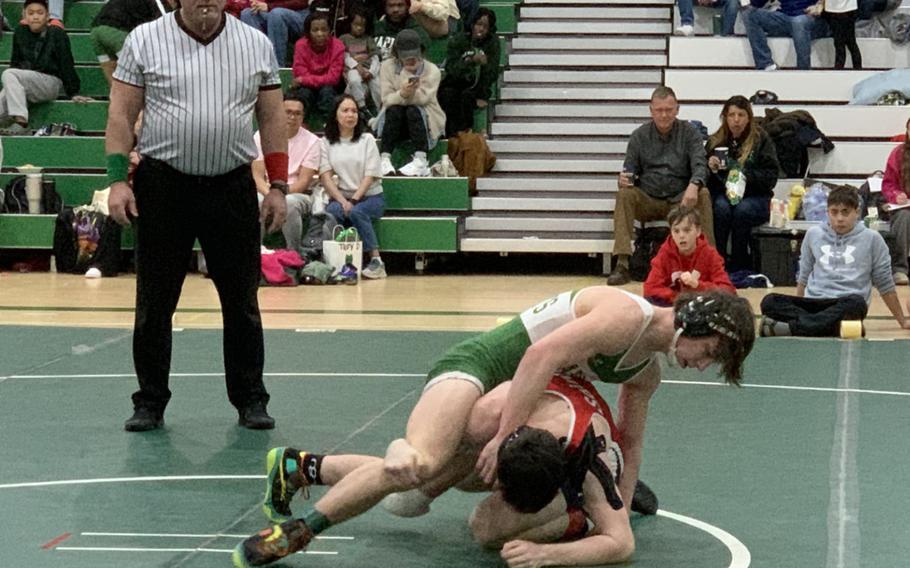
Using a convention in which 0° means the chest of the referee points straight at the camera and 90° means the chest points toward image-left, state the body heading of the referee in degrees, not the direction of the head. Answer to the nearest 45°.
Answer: approximately 0°

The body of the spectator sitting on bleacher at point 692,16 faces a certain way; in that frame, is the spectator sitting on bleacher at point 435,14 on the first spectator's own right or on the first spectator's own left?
on the first spectator's own right

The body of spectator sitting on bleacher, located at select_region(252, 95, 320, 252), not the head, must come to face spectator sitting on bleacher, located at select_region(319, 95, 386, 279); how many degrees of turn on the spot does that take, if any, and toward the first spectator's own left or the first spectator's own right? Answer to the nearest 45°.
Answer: approximately 90° to the first spectator's own left

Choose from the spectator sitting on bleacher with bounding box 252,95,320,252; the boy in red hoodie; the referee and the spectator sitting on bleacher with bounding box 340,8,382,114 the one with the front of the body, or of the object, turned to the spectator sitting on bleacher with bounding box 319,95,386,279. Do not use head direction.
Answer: the spectator sitting on bleacher with bounding box 340,8,382,114

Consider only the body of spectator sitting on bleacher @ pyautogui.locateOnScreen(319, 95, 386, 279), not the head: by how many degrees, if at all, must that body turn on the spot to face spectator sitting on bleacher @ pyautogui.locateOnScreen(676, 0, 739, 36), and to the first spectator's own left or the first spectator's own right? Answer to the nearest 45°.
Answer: approximately 135° to the first spectator's own left

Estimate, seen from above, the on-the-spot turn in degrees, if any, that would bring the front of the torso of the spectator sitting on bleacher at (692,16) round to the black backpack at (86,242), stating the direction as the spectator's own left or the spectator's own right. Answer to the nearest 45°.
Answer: approximately 45° to the spectator's own right

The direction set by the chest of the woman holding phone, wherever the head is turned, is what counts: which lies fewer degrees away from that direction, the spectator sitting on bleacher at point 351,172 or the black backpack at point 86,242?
the spectator sitting on bleacher
